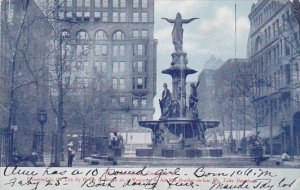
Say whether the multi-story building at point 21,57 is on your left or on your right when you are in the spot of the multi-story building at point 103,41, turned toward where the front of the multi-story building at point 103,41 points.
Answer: on your right

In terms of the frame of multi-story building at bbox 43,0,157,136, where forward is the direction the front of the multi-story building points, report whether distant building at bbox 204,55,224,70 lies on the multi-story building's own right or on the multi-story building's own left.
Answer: on the multi-story building's own left

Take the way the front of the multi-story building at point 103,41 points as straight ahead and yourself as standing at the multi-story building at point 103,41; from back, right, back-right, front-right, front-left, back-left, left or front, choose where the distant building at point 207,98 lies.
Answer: back-left

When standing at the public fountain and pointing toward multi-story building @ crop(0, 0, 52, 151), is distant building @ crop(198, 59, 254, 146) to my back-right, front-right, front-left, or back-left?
back-right

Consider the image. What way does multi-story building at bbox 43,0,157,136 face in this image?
toward the camera
